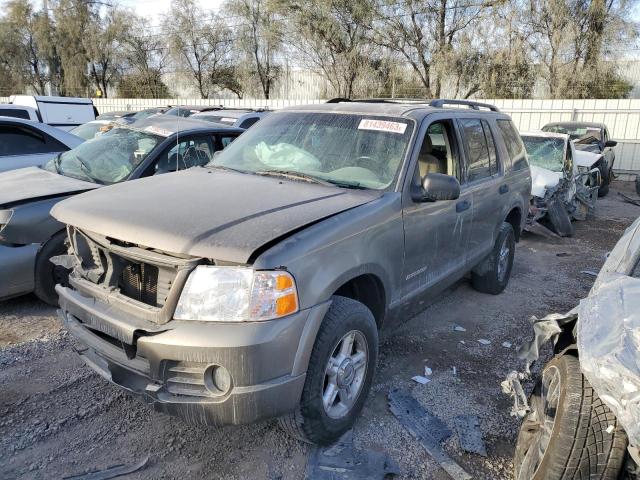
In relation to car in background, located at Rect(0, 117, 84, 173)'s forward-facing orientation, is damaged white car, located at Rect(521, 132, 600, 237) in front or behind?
behind

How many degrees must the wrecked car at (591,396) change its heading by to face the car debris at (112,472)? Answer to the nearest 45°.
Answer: approximately 45° to its right

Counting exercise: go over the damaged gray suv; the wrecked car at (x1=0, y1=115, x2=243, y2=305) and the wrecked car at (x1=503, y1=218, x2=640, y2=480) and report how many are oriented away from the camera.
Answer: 0

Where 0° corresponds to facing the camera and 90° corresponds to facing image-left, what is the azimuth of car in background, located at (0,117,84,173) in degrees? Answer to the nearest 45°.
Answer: approximately 90°

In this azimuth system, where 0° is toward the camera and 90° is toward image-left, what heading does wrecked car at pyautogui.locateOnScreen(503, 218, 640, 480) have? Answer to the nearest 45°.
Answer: approximately 45°

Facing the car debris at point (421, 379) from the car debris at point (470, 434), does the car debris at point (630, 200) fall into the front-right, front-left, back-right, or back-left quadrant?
front-right

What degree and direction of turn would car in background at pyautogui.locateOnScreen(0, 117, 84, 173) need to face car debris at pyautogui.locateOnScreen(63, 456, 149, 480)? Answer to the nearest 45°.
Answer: approximately 90° to its left

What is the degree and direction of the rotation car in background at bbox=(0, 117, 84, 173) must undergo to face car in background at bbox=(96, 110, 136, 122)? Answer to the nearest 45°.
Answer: approximately 90° to its right

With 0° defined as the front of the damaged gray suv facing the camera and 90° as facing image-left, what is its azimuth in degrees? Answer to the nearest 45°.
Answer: approximately 45°

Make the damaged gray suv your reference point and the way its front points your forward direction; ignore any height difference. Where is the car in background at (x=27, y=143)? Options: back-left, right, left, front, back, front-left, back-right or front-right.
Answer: right

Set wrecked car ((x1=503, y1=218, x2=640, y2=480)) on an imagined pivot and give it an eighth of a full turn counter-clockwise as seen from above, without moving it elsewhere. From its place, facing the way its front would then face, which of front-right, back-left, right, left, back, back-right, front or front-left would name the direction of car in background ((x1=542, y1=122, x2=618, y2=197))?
back
